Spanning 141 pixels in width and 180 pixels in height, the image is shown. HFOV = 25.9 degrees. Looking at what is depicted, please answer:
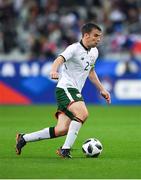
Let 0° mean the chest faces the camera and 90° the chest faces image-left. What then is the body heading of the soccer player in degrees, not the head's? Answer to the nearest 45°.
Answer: approximately 315°
